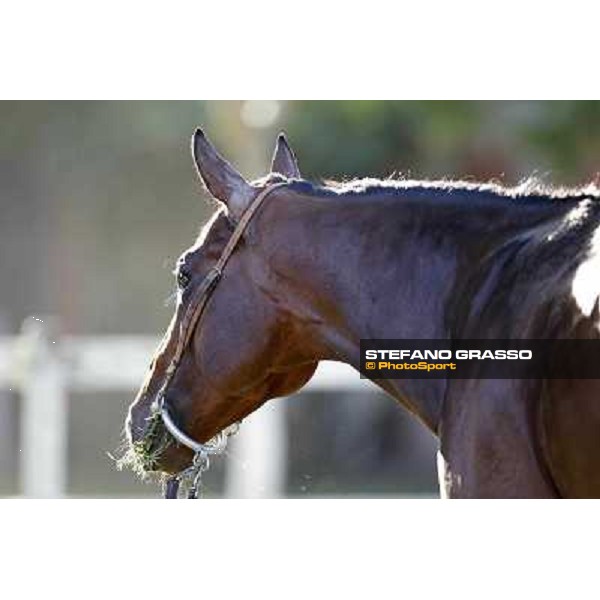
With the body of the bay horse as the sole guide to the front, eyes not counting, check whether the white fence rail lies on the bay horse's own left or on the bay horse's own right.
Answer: on the bay horse's own right

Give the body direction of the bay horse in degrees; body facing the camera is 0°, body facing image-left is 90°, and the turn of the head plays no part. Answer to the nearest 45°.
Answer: approximately 90°
